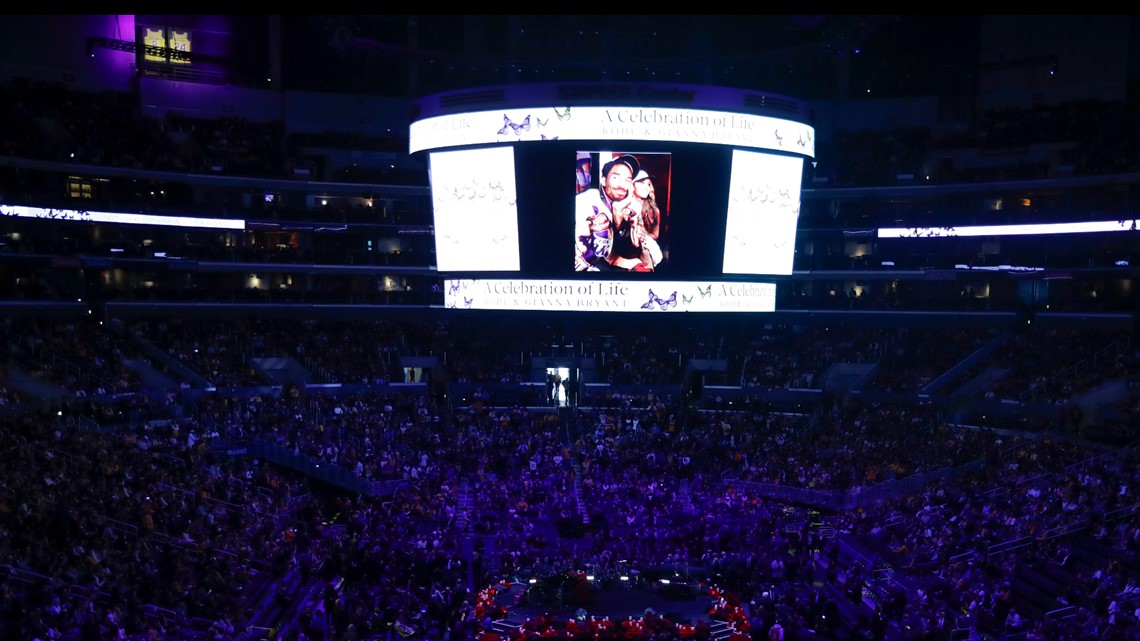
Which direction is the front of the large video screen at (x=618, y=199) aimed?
toward the camera

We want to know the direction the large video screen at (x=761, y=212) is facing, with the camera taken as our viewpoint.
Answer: facing the viewer and to the right of the viewer
